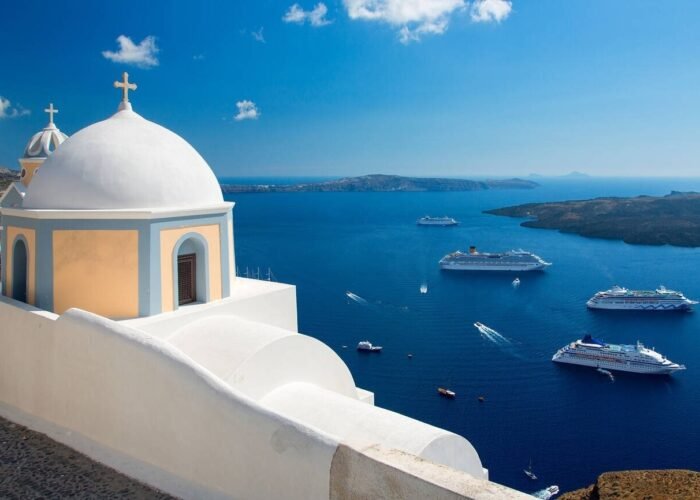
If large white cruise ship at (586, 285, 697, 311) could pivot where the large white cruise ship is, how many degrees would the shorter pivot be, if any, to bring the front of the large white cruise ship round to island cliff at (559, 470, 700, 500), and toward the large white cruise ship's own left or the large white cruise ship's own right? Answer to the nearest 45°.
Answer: approximately 90° to the large white cruise ship's own right

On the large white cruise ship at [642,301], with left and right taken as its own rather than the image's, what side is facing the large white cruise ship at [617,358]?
right

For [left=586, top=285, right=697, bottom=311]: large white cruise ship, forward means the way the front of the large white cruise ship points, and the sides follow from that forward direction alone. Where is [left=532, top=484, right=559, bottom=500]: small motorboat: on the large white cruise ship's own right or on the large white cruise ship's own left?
on the large white cruise ship's own right

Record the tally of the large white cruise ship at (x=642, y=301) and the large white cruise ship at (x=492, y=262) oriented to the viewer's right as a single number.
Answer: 2

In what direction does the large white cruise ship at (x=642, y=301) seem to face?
to the viewer's right

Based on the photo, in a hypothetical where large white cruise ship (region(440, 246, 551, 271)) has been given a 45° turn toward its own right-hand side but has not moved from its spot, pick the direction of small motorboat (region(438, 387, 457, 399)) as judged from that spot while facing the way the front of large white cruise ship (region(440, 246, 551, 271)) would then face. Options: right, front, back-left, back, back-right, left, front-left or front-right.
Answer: front-right

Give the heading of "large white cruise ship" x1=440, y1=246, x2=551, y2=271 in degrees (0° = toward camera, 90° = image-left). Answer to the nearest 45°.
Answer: approximately 270°

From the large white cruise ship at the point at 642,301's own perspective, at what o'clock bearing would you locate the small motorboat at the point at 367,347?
The small motorboat is roughly at 4 o'clock from the large white cruise ship.

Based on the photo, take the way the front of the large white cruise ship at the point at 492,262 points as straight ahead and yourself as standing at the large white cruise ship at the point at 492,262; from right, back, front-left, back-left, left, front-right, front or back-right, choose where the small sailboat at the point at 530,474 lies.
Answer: right

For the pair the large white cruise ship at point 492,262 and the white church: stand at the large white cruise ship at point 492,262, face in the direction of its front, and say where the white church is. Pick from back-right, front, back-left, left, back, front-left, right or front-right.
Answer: right
